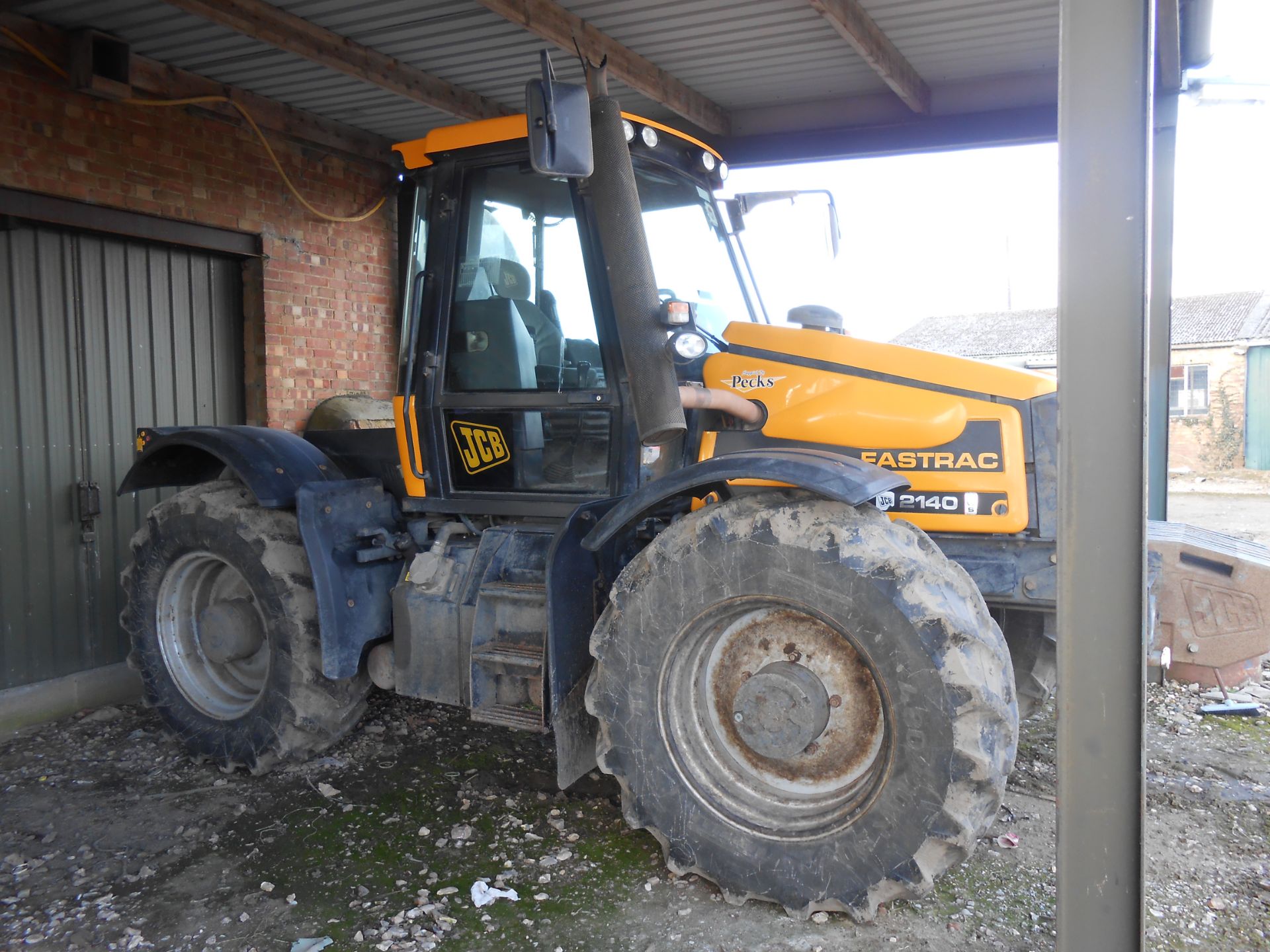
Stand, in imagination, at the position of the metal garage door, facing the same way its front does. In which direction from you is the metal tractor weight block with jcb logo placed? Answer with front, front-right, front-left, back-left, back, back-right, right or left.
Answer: front

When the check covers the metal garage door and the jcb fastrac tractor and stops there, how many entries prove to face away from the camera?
0

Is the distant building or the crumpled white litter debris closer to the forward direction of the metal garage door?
the crumpled white litter debris

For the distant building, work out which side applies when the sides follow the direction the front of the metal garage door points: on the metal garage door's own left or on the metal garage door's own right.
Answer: on the metal garage door's own left

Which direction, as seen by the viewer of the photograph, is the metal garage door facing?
facing the viewer and to the right of the viewer

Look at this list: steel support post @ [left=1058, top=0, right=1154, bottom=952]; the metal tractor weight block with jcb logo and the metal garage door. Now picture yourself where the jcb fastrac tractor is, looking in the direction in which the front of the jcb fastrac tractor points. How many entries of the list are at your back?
1

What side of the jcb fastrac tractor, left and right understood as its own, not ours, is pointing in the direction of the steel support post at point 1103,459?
front

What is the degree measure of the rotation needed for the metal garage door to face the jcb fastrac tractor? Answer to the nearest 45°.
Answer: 0° — it already faces it

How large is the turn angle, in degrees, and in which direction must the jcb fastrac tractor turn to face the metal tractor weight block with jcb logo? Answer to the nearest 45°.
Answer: approximately 45° to its left

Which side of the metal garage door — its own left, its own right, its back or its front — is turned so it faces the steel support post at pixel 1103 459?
front

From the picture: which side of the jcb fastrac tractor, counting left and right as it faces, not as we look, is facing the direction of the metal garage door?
back

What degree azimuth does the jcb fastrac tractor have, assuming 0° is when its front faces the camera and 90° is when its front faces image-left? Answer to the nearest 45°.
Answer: approximately 315°
